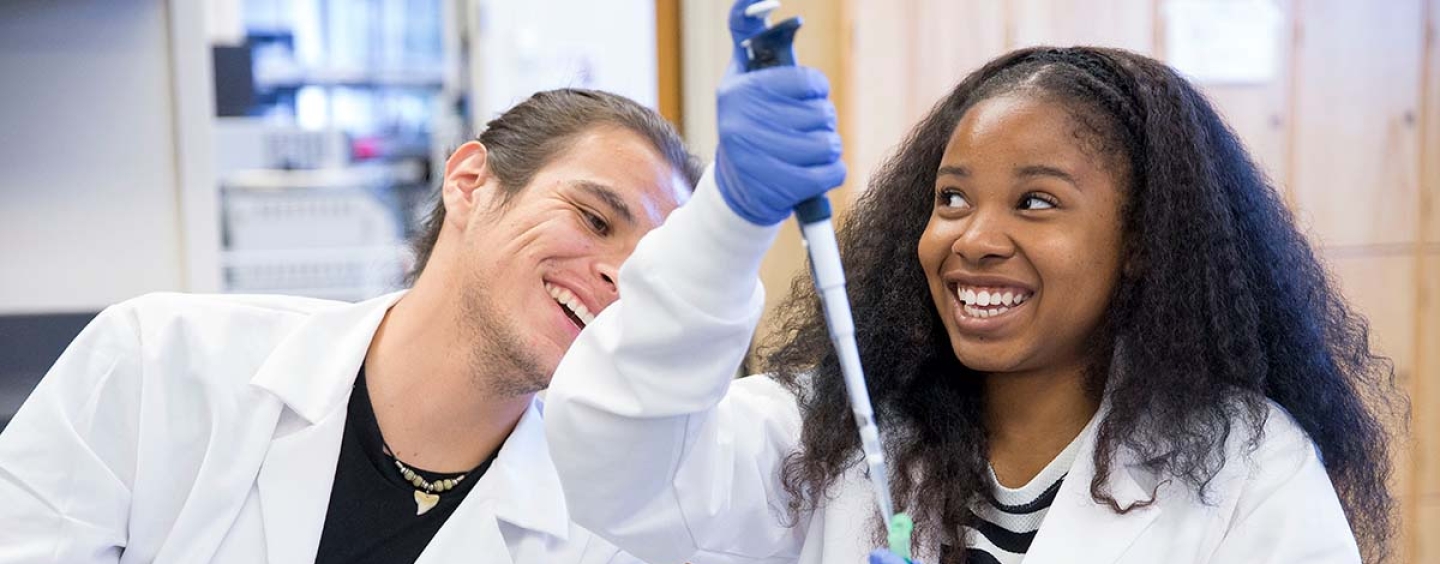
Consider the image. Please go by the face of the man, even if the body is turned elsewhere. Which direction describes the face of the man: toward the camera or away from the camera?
toward the camera

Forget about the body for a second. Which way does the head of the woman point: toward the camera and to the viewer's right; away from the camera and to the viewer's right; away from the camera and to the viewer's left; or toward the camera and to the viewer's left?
toward the camera and to the viewer's left

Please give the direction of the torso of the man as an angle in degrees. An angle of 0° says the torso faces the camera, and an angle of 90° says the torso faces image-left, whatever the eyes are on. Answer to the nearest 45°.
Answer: approximately 315°
